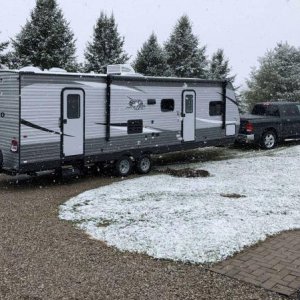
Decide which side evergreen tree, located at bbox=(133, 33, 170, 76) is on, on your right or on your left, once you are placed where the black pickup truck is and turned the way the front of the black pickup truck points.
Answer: on your left

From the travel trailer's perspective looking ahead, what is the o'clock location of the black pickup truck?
The black pickup truck is roughly at 12 o'clock from the travel trailer.

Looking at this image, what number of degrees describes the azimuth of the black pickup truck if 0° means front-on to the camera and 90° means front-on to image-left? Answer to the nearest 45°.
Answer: approximately 225°

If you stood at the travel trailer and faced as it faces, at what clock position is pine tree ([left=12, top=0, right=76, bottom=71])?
The pine tree is roughly at 10 o'clock from the travel trailer.

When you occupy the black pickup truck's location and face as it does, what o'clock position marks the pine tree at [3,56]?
The pine tree is roughly at 8 o'clock from the black pickup truck.

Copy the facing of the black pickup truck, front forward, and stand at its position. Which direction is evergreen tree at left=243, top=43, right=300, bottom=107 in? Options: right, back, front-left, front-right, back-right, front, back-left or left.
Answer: front-left

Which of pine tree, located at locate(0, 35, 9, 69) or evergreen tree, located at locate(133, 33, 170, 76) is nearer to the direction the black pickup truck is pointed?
the evergreen tree

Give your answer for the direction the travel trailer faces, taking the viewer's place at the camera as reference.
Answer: facing away from the viewer and to the right of the viewer

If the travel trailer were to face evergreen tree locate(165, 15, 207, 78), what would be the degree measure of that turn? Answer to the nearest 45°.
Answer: approximately 45° to its left
